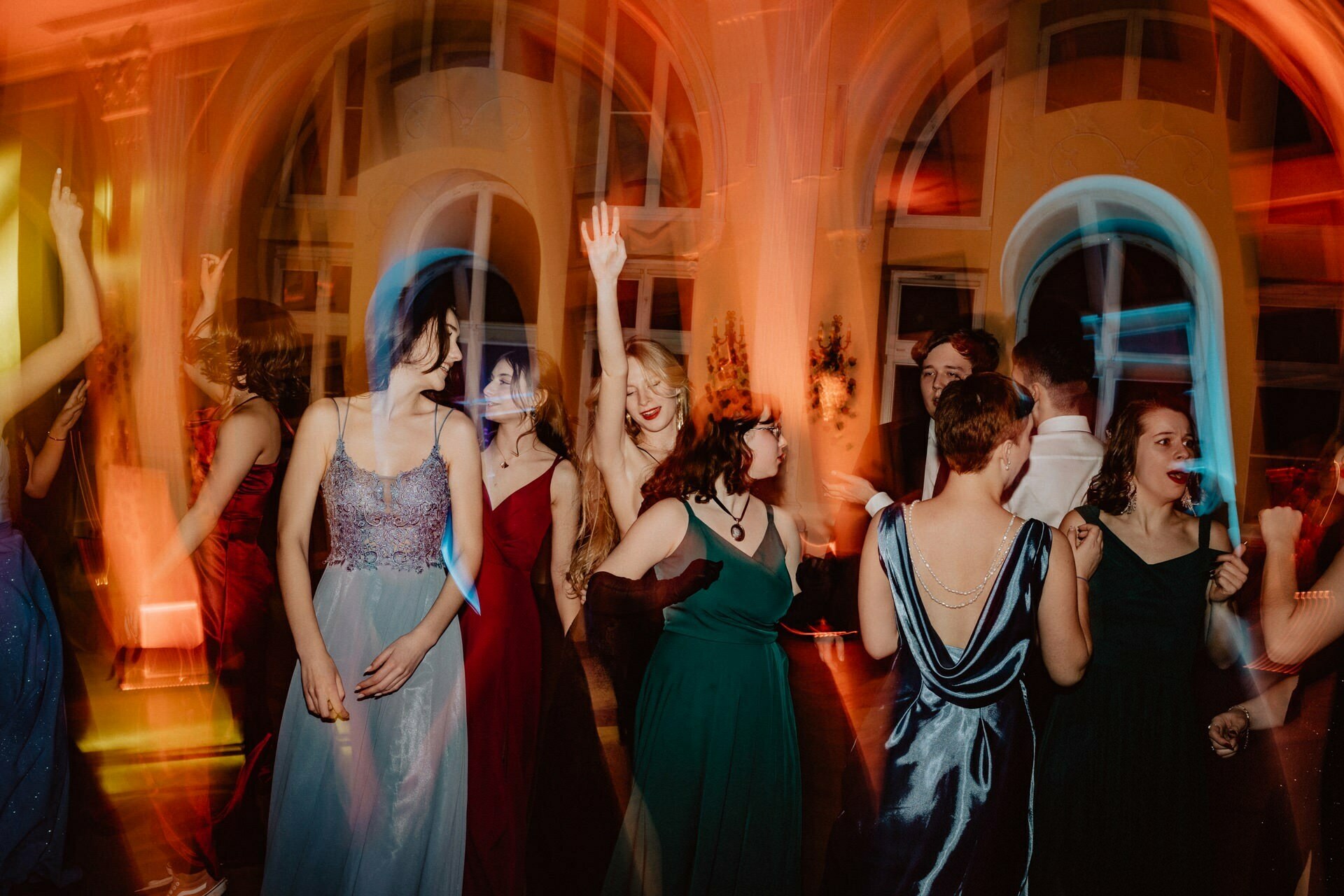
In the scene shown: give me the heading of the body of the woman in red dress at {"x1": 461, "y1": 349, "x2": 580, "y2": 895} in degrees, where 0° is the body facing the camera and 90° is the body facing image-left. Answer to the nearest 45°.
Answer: approximately 45°

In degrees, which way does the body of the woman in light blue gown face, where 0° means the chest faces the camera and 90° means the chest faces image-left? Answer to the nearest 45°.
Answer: approximately 0°

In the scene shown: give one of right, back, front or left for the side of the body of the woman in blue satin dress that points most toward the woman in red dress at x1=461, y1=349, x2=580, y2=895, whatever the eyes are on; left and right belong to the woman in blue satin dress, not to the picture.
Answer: left

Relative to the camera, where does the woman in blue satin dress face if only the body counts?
away from the camera

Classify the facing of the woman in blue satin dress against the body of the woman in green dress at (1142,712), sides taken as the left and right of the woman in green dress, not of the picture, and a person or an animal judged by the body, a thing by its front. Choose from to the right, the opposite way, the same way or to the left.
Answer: the opposite way
